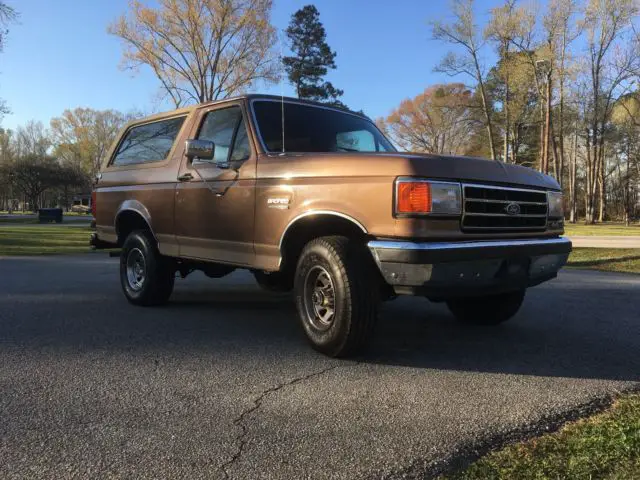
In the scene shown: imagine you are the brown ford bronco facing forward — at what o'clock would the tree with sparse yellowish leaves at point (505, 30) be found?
The tree with sparse yellowish leaves is roughly at 8 o'clock from the brown ford bronco.

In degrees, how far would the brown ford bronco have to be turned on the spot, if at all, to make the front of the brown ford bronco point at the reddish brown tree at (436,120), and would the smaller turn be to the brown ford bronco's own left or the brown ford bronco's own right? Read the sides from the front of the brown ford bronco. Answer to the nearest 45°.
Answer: approximately 135° to the brown ford bronco's own left

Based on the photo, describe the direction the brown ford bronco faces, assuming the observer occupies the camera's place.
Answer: facing the viewer and to the right of the viewer

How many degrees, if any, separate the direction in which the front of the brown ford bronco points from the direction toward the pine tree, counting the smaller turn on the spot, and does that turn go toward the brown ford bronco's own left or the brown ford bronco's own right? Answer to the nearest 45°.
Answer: approximately 135° to the brown ford bronco's own left
